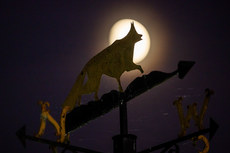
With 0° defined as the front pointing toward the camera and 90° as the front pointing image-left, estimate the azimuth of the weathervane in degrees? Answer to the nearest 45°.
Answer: approximately 315°
